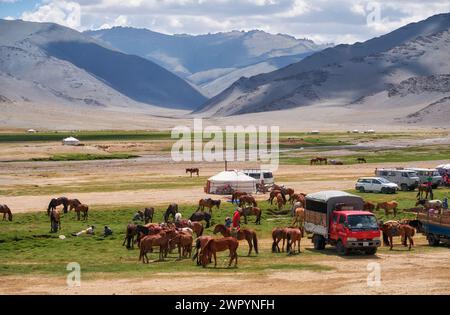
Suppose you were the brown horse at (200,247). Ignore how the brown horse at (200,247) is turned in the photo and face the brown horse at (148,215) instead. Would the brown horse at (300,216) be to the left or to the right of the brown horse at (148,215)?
right

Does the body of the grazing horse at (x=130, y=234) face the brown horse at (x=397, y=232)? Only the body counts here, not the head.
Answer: no

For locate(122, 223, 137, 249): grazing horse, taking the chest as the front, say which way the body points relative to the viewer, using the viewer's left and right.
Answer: facing the viewer and to the left of the viewer

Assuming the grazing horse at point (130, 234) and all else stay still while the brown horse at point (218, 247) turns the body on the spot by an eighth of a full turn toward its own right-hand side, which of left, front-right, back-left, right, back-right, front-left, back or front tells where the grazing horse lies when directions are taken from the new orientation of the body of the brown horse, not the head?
front

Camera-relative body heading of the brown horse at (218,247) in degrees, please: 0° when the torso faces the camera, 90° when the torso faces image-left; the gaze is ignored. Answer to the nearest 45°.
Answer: approximately 90°

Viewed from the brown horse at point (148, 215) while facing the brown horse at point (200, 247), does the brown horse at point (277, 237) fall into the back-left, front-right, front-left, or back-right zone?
front-left

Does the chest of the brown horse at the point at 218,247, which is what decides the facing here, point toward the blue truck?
no

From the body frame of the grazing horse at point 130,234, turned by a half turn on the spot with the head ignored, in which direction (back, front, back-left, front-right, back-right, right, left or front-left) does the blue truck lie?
front-right

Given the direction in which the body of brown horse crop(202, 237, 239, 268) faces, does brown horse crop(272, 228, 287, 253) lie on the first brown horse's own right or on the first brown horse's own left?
on the first brown horse's own right
